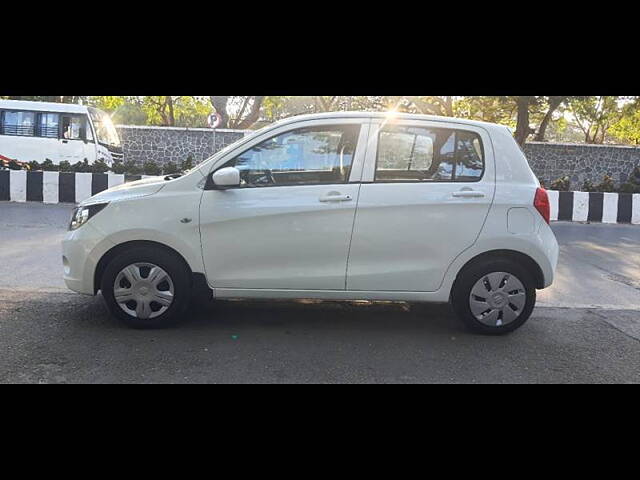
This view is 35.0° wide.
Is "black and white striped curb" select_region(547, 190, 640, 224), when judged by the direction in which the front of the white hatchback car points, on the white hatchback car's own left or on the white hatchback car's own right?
on the white hatchback car's own right

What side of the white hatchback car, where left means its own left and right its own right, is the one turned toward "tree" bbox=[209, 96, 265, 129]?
right

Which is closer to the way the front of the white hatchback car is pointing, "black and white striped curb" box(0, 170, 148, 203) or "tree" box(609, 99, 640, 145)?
the black and white striped curb

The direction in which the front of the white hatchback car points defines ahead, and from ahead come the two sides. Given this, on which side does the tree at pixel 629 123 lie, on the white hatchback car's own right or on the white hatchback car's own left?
on the white hatchback car's own right

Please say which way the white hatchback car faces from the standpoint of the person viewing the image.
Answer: facing to the left of the viewer

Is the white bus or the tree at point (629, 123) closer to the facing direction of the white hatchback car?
the white bus

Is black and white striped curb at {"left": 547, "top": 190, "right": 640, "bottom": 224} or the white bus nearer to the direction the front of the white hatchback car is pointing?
the white bus
